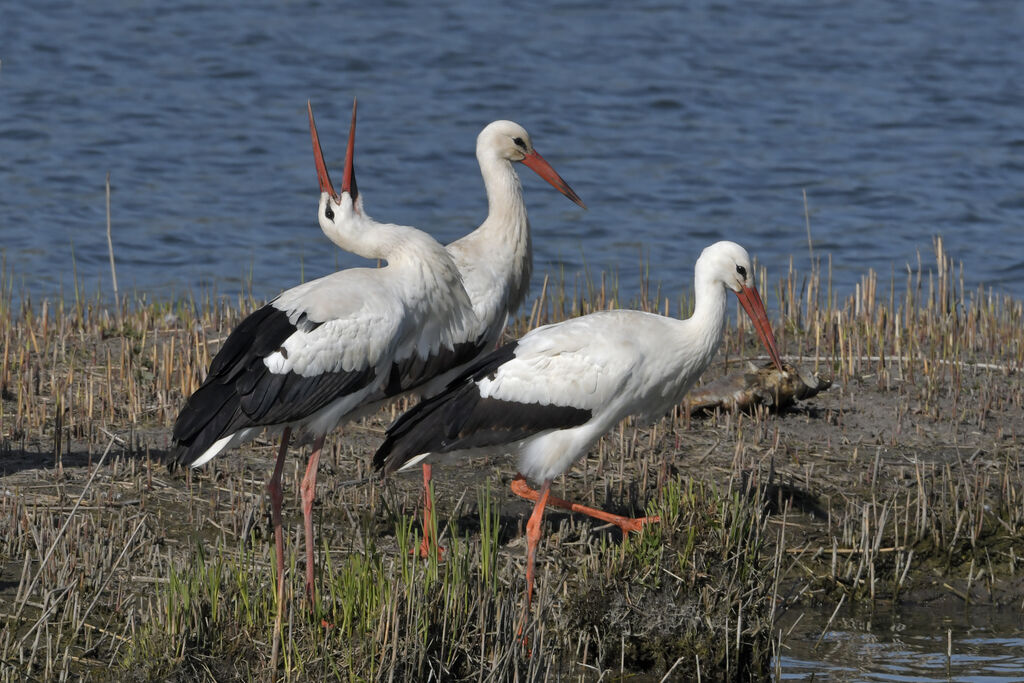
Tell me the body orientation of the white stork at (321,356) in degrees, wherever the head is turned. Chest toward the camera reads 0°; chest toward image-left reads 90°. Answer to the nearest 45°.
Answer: approximately 270°

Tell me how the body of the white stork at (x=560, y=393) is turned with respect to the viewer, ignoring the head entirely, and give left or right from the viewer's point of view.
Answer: facing to the right of the viewer

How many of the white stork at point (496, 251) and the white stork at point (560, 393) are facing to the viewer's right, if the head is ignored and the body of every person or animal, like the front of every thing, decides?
2

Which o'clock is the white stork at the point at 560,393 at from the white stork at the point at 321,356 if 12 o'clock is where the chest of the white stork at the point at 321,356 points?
the white stork at the point at 560,393 is roughly at 12 o'clock from the white stork at the point at 321,356.

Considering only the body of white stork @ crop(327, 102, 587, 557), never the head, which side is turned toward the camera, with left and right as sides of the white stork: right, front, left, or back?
right

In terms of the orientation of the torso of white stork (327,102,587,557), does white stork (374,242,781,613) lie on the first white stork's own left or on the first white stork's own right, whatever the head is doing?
on the first white stork's own right
